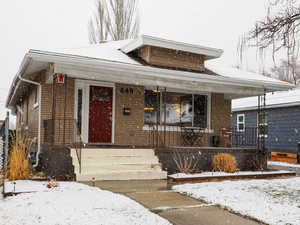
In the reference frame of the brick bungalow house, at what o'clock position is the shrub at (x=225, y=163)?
The shrub is roughly at 11 o'clock from the brick bungalow house.

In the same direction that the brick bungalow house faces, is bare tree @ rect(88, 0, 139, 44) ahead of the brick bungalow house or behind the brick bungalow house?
behind

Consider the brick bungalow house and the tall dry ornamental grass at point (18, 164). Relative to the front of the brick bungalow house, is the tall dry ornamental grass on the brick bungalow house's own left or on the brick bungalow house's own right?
on the brick bungalow house's own right

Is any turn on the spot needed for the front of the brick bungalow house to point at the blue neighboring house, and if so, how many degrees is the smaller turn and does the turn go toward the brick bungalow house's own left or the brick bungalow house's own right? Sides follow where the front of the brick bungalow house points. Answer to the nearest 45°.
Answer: approximately 90° to the brick bungalow house's own left

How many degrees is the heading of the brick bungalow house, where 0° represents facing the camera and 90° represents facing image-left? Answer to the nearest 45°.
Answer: approximately 315°
